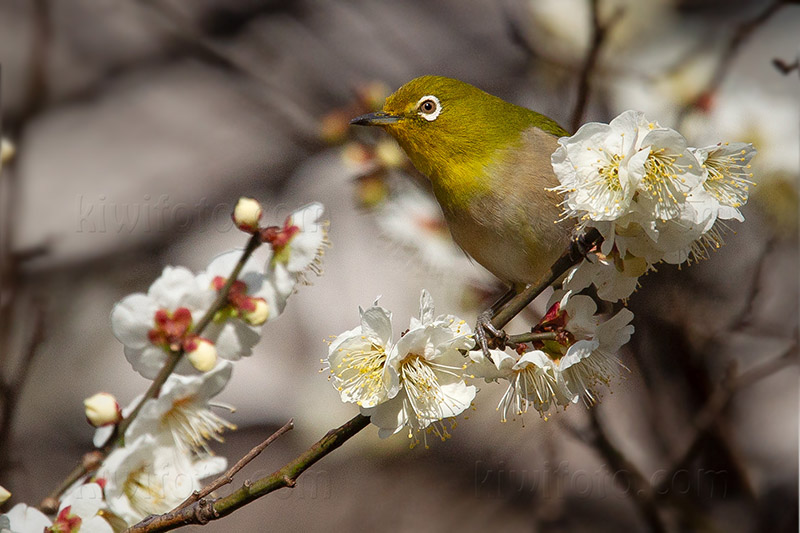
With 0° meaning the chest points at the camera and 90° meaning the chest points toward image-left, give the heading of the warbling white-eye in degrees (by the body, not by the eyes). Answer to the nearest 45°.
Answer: approximately 90°

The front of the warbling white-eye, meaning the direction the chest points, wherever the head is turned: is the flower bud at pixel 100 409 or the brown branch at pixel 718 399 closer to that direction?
the flower bud
